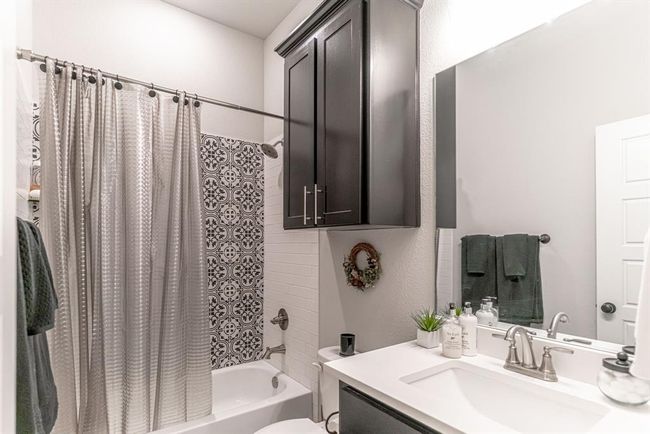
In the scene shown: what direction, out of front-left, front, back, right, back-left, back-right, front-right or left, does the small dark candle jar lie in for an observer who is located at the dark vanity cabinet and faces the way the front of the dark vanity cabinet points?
back-right

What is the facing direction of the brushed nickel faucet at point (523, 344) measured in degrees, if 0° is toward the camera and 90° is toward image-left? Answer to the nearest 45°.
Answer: approximately 45°

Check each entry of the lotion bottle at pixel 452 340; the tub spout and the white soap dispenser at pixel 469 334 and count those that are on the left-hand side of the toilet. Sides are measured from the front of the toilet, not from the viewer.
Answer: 2

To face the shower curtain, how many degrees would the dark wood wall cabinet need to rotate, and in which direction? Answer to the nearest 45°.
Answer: approximately 45° to its right

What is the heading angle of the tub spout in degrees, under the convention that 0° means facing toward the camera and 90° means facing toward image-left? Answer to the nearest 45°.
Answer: approximately 45°

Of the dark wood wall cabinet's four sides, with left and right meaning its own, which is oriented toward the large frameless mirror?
left
